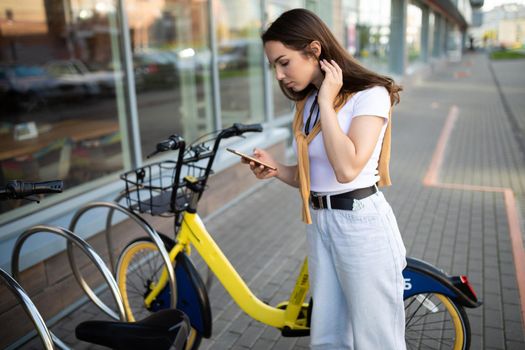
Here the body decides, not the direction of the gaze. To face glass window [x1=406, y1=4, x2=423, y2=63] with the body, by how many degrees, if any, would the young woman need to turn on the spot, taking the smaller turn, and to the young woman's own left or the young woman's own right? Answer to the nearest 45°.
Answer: approximately 135° to the young woman's own right

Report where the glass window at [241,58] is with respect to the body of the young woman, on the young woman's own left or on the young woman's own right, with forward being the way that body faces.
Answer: on the young woman's own right

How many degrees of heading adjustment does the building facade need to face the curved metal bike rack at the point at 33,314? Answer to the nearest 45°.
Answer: approximately 45° to its right

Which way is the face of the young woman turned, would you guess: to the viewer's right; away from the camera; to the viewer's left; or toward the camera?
to the viewer's left

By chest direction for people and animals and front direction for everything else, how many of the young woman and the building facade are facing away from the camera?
0

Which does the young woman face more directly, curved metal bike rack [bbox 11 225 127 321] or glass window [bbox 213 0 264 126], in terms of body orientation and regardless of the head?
the curved metal bike rack

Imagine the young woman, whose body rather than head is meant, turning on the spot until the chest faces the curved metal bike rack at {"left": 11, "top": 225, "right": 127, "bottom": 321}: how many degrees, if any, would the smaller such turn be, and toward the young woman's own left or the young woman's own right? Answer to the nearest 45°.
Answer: approximately 45° to the young woman's own right

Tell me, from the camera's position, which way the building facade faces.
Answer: facing the viewer and to the right of the viewer

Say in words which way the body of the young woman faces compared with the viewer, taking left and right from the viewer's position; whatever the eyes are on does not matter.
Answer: facing the viewer and to the left of the viewer
